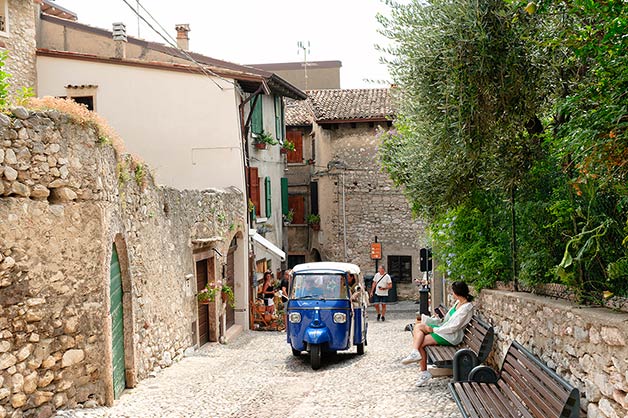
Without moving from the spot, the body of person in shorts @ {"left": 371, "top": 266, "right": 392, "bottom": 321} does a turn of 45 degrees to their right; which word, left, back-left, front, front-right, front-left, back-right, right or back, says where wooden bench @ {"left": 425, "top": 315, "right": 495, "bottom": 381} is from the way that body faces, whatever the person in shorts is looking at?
front-left

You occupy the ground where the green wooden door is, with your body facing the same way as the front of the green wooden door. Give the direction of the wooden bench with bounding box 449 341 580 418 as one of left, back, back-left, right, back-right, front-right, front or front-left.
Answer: front-right

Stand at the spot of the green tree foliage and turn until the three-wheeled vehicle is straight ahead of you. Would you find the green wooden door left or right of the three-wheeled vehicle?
left

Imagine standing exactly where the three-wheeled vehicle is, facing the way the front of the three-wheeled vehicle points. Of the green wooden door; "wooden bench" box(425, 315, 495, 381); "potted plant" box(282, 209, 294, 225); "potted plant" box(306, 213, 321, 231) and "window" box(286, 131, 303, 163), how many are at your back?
3

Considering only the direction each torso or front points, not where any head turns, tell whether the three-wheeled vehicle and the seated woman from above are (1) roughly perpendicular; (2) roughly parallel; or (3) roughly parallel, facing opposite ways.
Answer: roughly perpendicular

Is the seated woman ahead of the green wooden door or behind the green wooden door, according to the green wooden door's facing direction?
ahead

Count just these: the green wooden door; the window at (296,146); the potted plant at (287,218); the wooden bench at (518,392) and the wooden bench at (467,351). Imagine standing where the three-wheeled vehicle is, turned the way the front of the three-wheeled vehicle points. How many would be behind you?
2

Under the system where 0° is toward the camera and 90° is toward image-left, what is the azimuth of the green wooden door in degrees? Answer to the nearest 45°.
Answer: approximately 270°

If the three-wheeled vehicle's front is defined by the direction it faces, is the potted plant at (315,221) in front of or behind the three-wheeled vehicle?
behind

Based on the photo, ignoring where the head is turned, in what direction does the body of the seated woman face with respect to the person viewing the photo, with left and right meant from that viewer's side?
facing to the left of the viewer

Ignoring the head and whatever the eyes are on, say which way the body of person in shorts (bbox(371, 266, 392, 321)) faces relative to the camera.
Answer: toward the camera

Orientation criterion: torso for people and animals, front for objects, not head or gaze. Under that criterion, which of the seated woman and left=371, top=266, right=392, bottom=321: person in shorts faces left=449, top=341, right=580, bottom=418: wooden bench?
the person in shorts

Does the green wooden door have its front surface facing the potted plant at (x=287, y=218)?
no

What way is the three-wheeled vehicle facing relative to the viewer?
toward the camera

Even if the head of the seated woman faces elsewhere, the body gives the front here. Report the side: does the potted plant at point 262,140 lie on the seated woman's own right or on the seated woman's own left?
on the seated woman's own right

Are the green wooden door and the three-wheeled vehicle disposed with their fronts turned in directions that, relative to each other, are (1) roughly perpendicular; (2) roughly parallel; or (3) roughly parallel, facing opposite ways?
roughly perpendicular

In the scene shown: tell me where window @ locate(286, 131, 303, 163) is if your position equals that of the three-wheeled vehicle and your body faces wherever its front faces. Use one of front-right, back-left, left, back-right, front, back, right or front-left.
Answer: back

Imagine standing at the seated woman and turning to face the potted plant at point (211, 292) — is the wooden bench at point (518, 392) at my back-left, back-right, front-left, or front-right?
back-left
